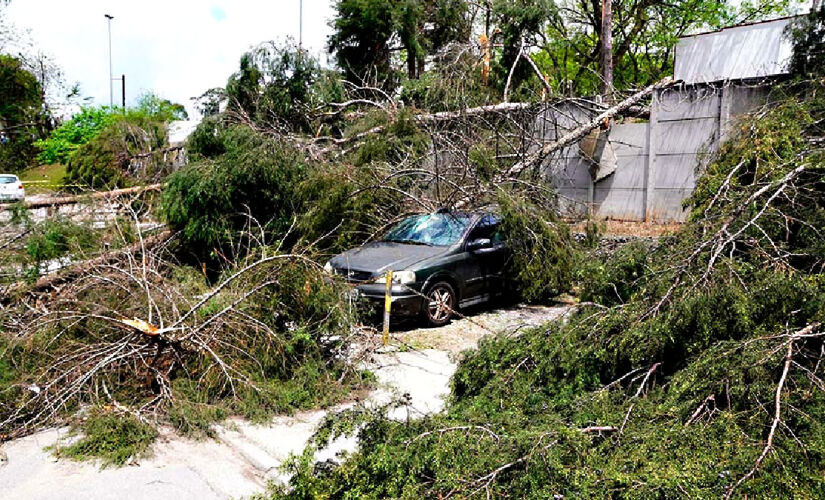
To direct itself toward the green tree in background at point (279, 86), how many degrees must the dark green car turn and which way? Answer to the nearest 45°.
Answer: approximately 90° to its right

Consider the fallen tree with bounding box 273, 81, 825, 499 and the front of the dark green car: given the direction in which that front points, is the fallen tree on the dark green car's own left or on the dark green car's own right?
on the dark green car's own left

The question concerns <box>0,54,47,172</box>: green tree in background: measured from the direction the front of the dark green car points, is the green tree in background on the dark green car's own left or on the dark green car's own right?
on the dark green car's own right

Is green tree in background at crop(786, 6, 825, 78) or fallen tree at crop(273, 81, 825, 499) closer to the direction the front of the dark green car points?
the fallen tree

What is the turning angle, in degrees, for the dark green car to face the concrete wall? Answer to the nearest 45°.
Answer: approximately 180°

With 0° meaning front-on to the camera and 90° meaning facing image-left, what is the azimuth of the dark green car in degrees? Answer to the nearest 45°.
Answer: approximately 45°
